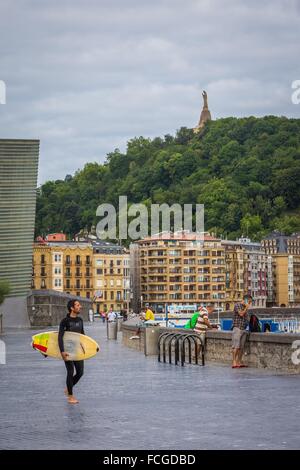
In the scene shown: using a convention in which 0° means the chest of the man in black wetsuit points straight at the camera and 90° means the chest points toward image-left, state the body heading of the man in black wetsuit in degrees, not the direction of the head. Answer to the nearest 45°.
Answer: approximately 315°

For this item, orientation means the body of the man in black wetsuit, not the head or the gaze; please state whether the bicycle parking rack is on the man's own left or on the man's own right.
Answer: on the man's own left

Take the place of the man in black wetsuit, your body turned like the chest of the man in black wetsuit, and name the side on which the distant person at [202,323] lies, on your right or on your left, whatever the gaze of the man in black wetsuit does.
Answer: on your left

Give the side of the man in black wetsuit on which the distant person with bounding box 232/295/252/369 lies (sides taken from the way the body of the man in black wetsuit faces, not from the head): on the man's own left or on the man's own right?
on the man's own left

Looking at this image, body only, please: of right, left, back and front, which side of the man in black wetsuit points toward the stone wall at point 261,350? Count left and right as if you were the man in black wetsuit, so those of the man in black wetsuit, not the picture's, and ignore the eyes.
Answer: left
